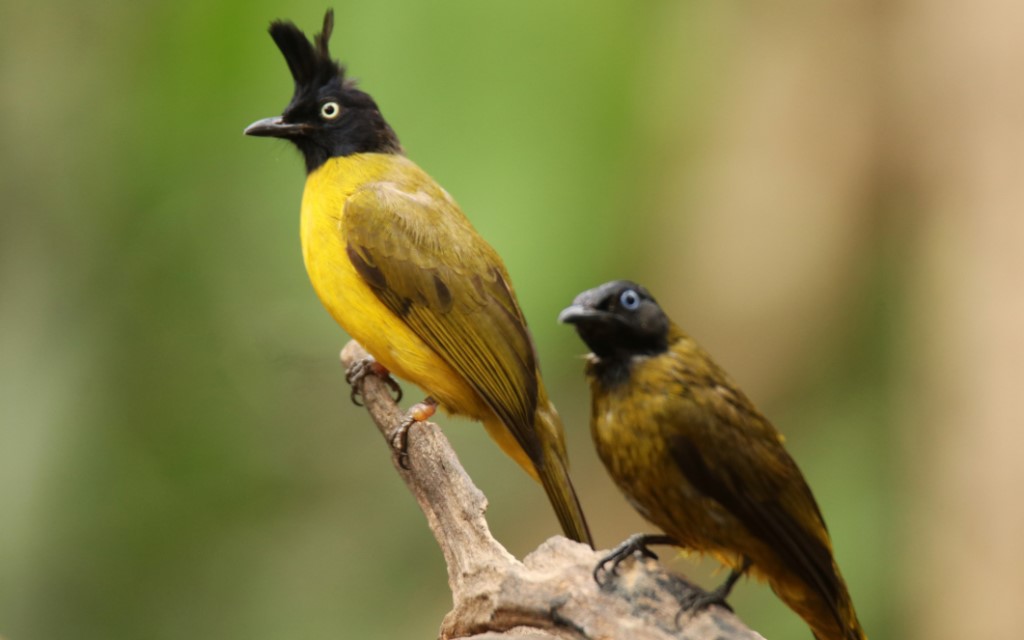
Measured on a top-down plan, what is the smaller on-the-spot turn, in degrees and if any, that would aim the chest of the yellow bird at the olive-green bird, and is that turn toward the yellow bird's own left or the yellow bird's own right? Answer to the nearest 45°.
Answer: approximately 135° to the yellow bird's own left

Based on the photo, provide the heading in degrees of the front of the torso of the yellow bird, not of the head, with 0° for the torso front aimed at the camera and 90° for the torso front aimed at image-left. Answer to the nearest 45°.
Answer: approximately 90°
